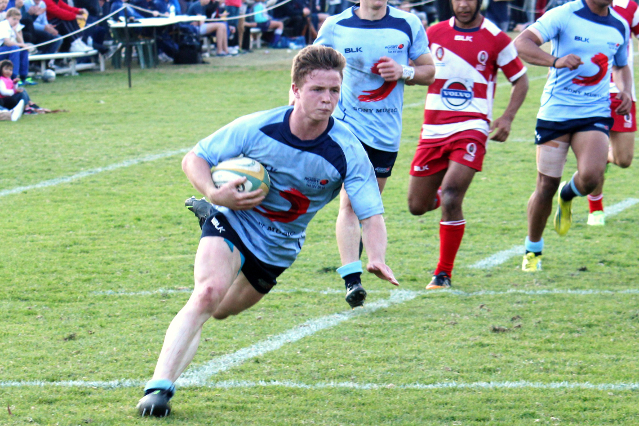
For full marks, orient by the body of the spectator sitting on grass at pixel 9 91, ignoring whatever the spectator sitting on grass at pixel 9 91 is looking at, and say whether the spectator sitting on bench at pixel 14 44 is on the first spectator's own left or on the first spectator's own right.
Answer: on the first spectator's own left

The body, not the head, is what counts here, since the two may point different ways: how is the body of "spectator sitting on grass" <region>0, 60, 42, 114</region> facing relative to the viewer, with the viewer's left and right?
facing the viewer and to the right of the viewer

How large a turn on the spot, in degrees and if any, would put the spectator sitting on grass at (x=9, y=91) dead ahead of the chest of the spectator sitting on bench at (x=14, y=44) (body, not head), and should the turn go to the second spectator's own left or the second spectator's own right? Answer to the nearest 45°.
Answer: approximately 45° to the second spectator's own right

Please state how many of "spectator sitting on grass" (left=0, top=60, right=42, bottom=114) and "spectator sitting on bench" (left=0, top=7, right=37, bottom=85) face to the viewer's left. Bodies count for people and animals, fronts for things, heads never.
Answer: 0

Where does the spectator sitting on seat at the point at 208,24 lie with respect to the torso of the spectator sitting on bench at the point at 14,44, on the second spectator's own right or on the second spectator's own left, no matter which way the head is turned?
on the second spectator's own left

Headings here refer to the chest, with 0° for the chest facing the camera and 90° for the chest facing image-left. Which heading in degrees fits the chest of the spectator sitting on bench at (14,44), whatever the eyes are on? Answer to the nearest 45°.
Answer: approximately 315°
